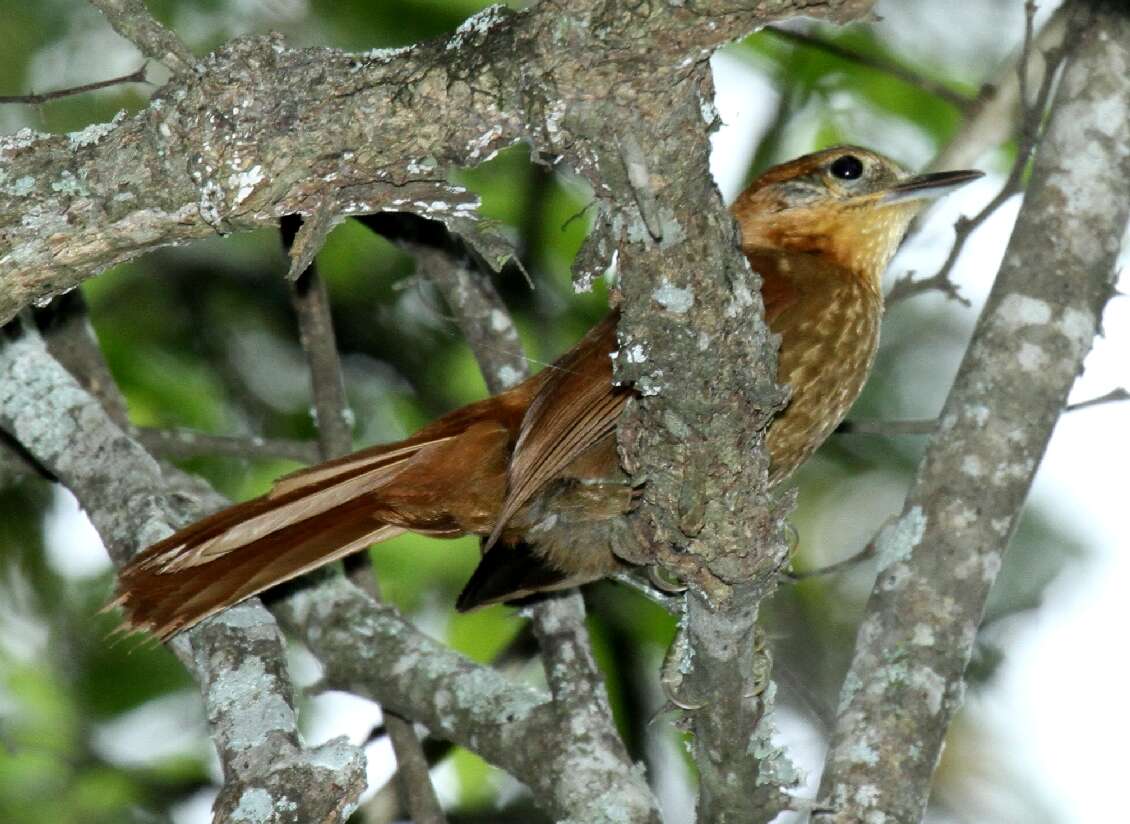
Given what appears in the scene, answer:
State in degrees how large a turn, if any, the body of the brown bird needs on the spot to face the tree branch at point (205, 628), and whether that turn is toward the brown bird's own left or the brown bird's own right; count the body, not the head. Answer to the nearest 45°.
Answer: approximately 180°

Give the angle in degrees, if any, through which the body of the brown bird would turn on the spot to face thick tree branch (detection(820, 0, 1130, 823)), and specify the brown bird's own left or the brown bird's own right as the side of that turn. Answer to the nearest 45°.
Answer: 0° — it already faces it

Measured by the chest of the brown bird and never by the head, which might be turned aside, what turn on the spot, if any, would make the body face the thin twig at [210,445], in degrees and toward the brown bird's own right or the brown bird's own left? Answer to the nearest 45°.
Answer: approximately 135° to the brown bird's own left

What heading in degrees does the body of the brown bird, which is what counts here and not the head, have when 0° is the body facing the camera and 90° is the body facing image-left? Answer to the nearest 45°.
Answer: approximately 270°

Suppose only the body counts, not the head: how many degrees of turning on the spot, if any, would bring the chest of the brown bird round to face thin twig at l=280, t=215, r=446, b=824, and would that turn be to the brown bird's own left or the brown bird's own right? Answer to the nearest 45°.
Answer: approximately 135° to the brown bird's own left

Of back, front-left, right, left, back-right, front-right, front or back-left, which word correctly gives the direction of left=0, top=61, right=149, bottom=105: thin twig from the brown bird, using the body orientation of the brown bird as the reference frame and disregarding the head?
back-right
